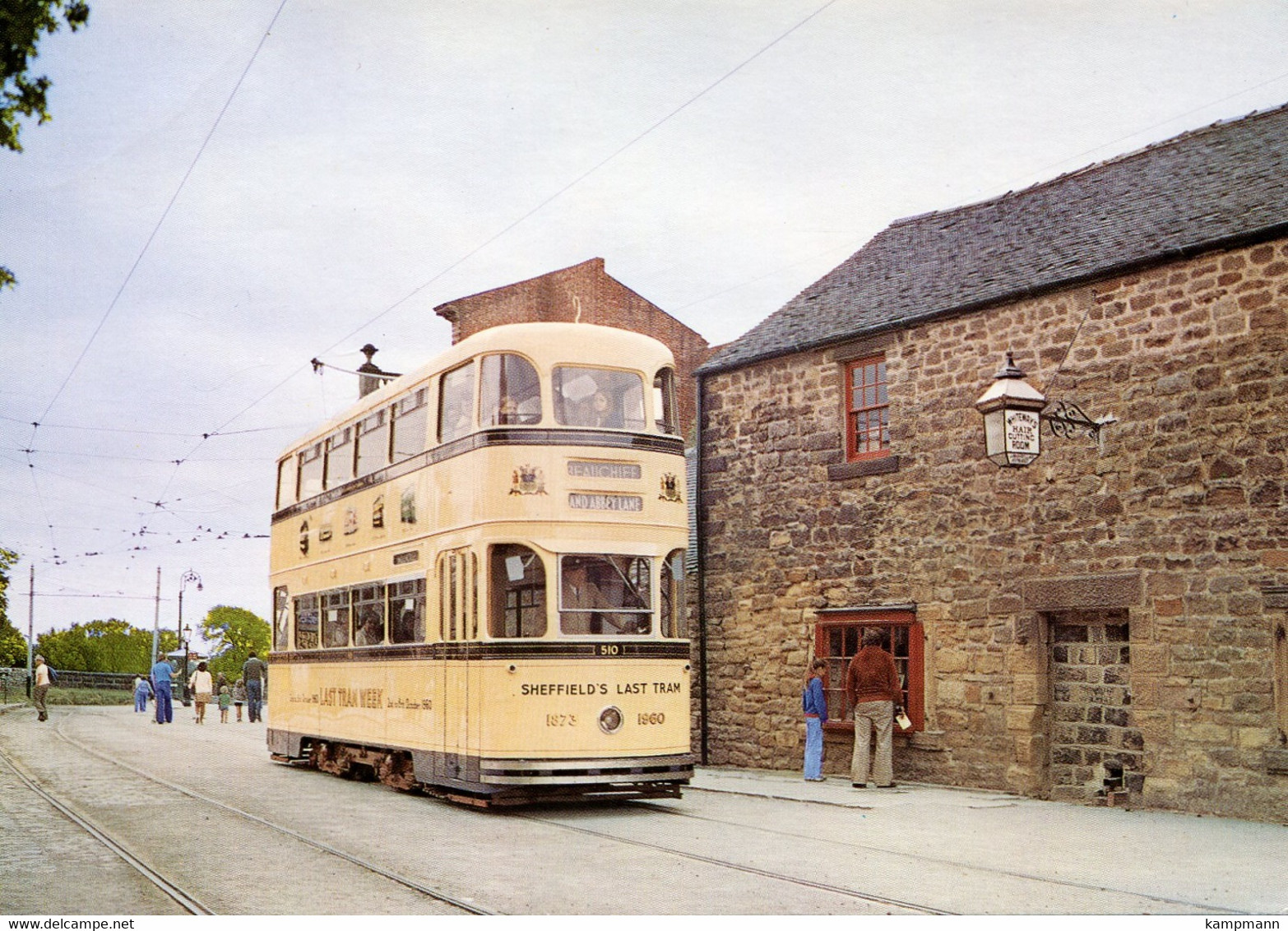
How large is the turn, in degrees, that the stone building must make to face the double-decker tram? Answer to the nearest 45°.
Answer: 0° — it already faces it

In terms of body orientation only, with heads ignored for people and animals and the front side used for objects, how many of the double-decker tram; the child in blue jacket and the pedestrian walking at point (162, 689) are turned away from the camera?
1

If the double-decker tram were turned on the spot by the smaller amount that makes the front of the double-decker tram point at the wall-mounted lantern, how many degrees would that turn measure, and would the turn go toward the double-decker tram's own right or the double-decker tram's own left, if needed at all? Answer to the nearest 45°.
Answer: approximately 45° to the double-decker tram's own left

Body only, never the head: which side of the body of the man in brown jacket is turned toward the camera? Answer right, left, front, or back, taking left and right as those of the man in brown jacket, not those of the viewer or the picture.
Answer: back

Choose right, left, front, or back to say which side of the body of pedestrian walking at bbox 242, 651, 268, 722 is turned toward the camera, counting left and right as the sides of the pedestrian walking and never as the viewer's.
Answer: back

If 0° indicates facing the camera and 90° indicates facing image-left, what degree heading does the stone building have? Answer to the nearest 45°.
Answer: approximately 45°

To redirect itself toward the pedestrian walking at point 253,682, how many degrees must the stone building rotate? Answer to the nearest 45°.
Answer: approximately 90° to its right

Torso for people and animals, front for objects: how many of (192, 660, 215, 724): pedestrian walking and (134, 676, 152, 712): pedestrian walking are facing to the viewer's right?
0

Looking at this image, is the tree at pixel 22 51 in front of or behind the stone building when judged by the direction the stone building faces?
in front

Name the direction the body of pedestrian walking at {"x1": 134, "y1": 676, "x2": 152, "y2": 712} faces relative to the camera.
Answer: away from the camera

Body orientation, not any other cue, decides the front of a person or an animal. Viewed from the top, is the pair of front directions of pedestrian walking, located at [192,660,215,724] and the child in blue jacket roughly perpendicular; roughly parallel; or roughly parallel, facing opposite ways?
roughly perpendicular

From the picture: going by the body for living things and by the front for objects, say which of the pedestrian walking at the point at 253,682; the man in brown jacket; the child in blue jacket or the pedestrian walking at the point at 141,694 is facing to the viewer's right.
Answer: the child in blue jacket

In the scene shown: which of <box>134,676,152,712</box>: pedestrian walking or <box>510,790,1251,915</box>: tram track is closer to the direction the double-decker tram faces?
the tram track

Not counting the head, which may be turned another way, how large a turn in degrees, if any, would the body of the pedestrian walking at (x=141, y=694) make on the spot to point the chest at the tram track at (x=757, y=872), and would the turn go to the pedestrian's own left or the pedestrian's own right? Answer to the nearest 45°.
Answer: approximately 180°

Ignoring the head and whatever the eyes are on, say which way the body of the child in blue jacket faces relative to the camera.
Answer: to the viewer's right
